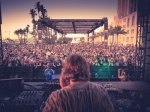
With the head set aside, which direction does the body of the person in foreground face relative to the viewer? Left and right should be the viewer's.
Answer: facing away from the viewer

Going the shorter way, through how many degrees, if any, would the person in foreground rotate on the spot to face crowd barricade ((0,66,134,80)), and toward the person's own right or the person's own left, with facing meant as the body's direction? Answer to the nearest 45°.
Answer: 0° — they already face it

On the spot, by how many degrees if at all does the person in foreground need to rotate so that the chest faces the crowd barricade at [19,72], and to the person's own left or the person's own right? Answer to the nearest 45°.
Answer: approximately 45° to the person's own left
